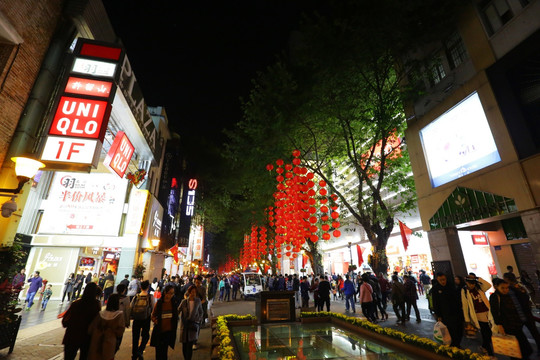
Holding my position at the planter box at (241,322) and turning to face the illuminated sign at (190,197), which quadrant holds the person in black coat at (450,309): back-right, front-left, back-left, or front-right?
back-right

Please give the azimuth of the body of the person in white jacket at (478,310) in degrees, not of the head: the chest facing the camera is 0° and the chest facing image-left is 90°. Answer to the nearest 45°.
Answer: approximately 0°

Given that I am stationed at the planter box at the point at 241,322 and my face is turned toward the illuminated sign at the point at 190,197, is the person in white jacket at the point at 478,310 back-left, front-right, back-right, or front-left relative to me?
back-right

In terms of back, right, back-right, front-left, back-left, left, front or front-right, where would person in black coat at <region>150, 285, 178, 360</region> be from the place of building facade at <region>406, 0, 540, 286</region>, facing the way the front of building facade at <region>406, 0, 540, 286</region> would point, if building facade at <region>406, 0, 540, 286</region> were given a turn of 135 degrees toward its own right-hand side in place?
back-left

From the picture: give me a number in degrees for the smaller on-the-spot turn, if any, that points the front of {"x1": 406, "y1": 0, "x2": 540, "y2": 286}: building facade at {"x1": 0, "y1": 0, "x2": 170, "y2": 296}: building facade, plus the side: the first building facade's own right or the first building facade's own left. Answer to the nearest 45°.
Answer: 0° — it already faces it

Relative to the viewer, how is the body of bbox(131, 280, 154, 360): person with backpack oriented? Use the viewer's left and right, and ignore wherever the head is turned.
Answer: facing away from the viewer

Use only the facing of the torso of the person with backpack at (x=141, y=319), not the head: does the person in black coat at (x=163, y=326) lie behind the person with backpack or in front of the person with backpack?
behind

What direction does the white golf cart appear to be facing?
toward the camera

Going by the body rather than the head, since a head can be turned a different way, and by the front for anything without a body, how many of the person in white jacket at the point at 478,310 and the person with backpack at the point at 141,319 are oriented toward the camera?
1

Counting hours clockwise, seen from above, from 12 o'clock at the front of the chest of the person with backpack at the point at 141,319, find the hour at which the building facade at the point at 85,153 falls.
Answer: The building facade is roughly at 11 o'clock from the person with backpack.

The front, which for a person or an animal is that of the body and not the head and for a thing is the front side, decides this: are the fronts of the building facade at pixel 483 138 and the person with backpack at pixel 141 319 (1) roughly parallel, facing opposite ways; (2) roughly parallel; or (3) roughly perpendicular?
roughly perpendicular
